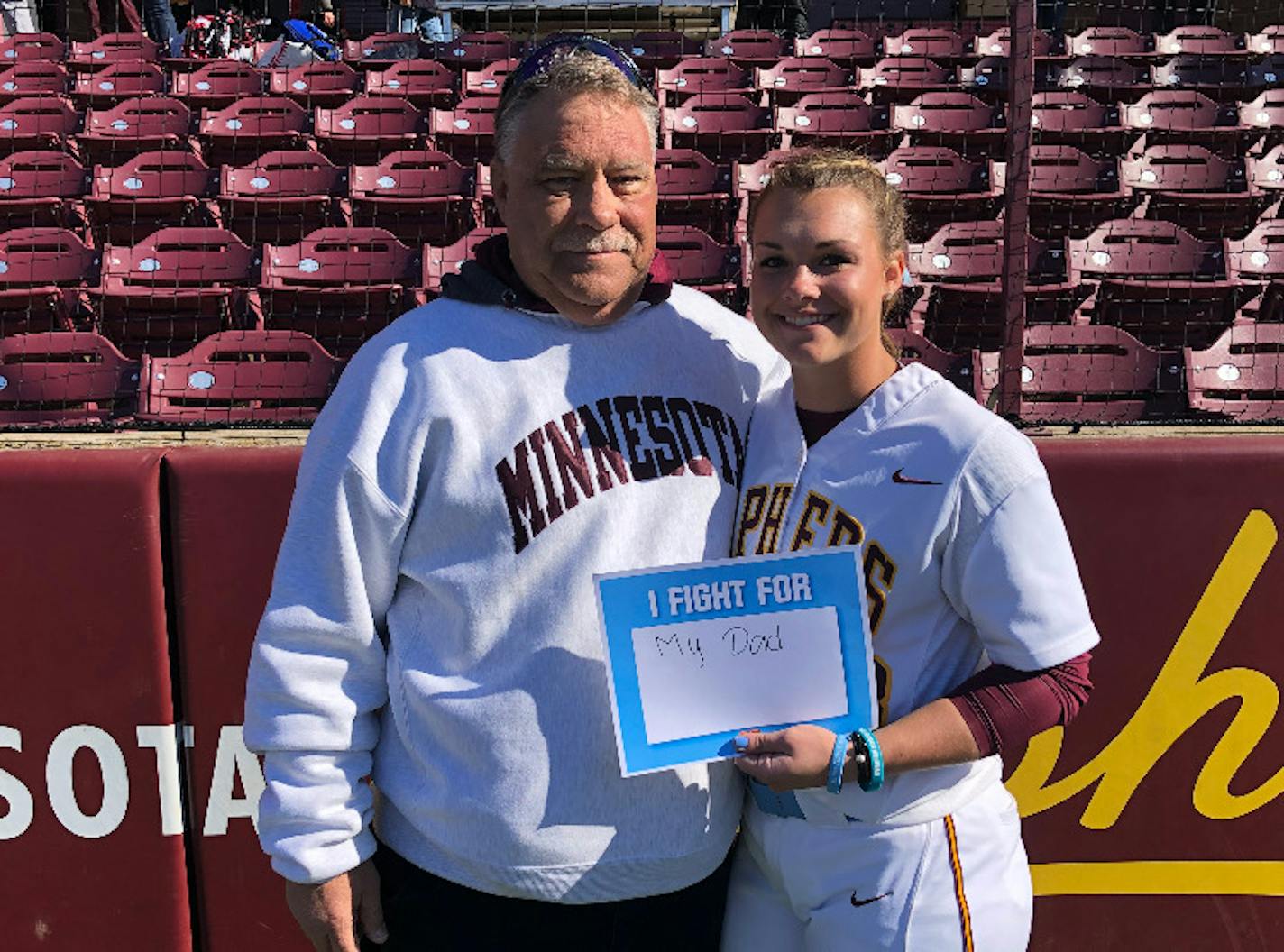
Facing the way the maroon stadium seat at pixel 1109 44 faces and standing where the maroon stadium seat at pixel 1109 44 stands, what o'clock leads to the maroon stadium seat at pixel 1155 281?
the maroon stadium seat at pixel 1155 281 is roughly at 12 o'clock from the maroon stadium seat at pixel 1109 44.

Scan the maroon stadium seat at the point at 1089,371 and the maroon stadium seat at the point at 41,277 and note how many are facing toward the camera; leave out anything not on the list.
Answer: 2

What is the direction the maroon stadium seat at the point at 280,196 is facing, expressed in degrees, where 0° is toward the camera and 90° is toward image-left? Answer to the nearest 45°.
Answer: approximately 0°

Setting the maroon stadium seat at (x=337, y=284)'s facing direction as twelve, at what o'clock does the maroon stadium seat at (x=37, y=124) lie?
the maroon stadium seat at (x=37, y=124) is roughly at 5 o'clock from the maroon stadium seat at (x=337, y=284).

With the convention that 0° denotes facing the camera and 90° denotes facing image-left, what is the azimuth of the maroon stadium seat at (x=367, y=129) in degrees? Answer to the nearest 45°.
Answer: approximately 0°
